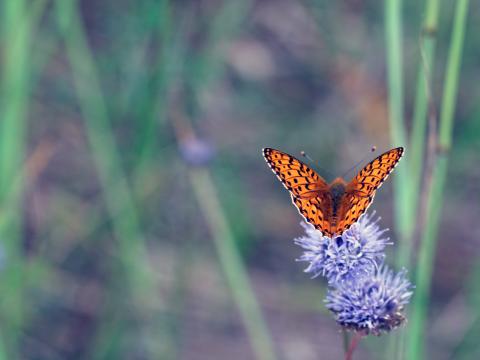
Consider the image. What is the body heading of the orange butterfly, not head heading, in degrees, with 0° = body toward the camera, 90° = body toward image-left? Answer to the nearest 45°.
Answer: approximately 180°
